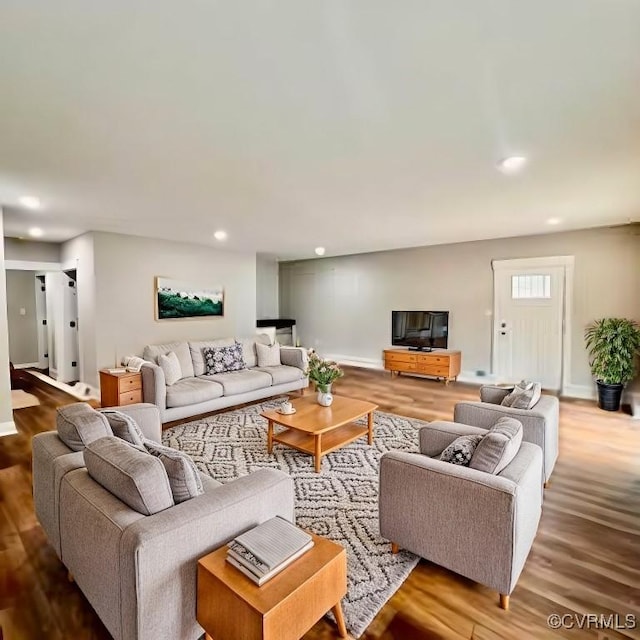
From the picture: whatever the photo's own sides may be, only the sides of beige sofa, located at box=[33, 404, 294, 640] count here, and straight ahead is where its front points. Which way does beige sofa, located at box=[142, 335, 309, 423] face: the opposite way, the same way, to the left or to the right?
to the right

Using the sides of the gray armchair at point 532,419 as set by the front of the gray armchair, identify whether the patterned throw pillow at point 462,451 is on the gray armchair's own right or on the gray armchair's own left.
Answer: on the gray armchair's own left

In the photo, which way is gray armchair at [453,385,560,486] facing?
to the viewer's left

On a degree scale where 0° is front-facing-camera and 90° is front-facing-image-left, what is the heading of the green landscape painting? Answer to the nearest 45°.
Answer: approximately 315°

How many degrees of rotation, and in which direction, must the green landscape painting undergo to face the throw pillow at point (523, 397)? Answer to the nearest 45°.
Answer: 0° — it already faces it

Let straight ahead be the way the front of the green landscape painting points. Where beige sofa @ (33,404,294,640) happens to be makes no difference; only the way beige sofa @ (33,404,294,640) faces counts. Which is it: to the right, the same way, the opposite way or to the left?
to the left

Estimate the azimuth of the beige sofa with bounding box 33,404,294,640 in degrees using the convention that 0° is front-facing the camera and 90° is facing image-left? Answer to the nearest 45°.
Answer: approximately 225°

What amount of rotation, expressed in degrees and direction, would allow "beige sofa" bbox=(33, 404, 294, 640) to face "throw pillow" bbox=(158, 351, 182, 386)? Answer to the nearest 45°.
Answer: approximately 45° to its left

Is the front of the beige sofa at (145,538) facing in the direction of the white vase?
yes

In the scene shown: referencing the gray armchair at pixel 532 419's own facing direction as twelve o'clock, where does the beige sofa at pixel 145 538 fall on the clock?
The beige sofa is roughly at 10 o'clock from the gray armchair.

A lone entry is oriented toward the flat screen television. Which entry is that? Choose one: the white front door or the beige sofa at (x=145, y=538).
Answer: the beige sofa
